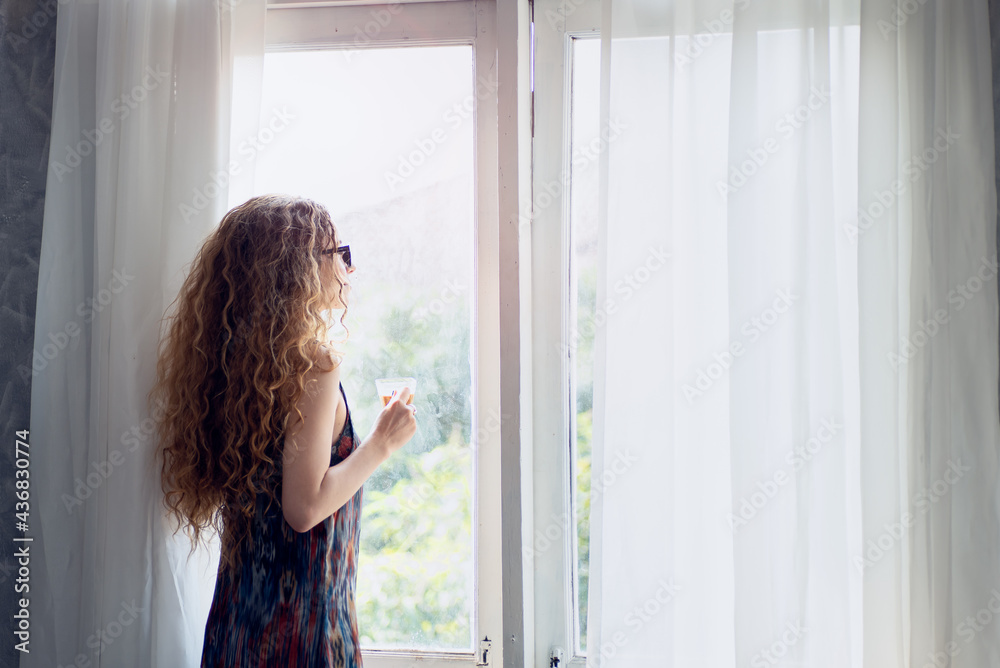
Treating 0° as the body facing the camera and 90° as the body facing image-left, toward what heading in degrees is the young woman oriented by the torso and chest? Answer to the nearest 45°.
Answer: approximately 225°

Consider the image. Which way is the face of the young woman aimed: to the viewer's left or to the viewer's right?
to the viewer's right
